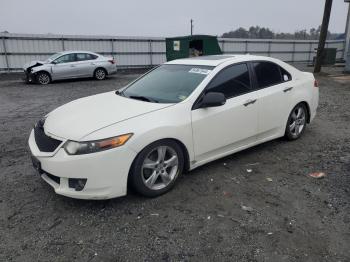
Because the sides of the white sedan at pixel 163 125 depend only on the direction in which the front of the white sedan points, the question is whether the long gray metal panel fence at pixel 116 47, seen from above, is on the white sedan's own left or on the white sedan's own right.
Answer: on the white sedan's own right

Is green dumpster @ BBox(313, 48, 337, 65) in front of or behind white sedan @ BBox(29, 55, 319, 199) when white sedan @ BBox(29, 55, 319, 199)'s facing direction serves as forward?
behind

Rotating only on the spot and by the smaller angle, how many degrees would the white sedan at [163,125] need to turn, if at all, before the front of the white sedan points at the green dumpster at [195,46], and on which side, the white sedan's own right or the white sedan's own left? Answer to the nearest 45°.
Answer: approximately 135° to the white sedan's own right

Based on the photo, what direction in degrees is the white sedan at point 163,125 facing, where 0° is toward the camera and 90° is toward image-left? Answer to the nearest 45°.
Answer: approximately 45°

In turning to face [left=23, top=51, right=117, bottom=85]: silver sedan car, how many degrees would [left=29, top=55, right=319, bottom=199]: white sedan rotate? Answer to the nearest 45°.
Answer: approximately 135° to its right
